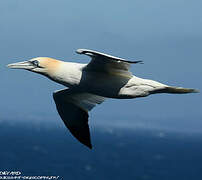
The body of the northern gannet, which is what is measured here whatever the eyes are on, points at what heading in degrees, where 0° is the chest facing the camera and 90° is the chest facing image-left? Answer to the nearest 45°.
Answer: approximately 90°
